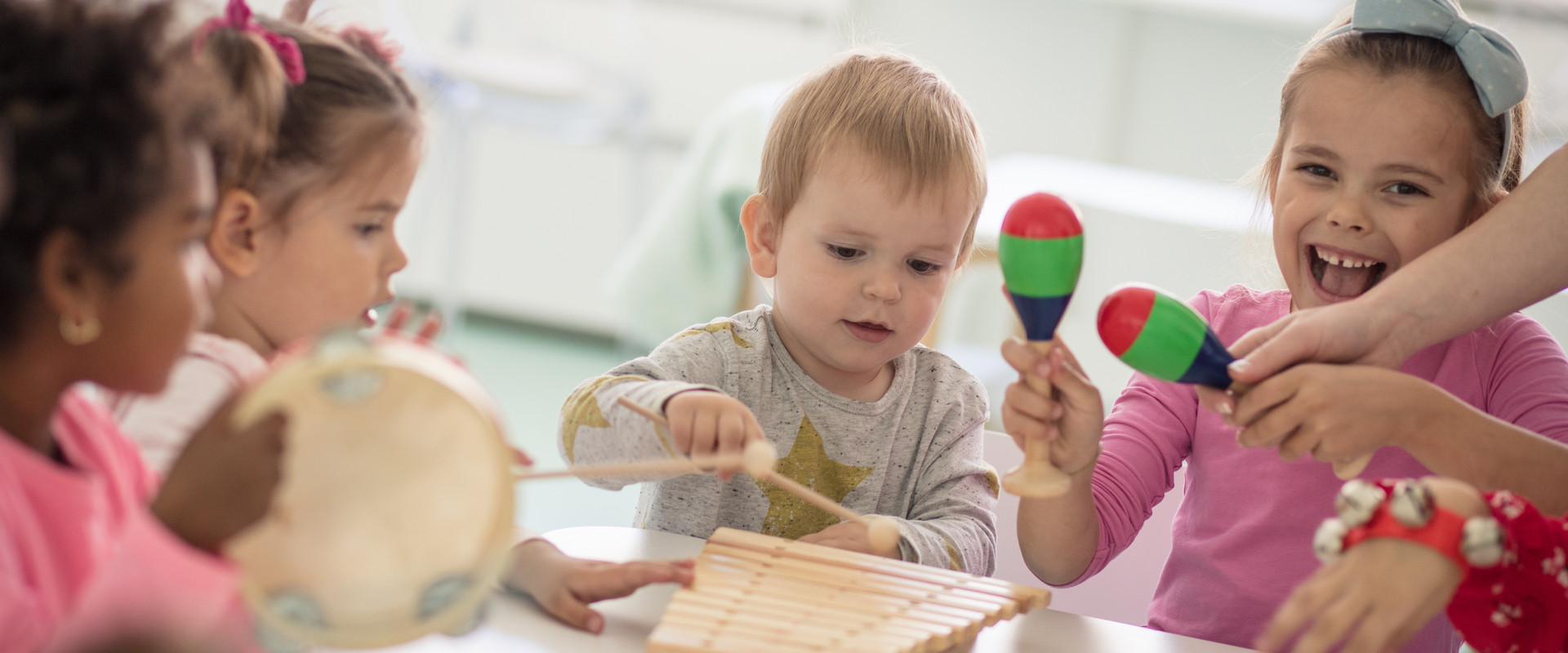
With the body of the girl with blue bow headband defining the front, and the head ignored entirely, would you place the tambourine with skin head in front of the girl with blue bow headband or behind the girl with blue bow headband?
in front

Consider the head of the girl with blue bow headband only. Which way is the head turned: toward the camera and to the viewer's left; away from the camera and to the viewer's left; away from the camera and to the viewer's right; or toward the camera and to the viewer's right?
toward the camera and to the viewer's left

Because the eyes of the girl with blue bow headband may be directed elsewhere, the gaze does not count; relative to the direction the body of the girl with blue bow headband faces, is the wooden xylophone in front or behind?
in front

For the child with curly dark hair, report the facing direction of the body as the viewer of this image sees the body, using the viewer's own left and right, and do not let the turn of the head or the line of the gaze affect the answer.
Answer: facing to the right of the viewer

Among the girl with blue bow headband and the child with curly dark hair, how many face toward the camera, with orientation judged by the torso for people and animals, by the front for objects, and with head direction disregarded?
1

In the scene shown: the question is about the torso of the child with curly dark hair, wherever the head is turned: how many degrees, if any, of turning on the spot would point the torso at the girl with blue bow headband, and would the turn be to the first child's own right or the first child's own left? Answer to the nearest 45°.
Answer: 0° — they already face them

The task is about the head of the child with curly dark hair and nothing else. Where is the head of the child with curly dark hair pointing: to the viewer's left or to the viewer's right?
to the viewer's right

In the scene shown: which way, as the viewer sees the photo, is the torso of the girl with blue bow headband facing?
toward the camera
